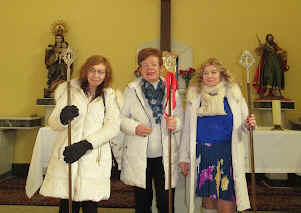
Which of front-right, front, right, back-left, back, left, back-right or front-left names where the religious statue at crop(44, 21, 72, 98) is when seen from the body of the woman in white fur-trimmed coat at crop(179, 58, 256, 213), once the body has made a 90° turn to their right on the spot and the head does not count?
front-right

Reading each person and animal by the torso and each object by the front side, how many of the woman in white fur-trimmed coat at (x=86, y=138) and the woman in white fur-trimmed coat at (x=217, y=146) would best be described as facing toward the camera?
2

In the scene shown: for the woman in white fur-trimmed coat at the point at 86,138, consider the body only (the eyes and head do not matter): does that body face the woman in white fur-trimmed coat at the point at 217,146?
no

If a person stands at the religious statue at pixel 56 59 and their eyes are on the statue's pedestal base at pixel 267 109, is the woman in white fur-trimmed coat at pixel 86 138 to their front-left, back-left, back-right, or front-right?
front-right

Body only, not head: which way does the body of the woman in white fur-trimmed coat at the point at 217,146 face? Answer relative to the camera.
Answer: toward the camera

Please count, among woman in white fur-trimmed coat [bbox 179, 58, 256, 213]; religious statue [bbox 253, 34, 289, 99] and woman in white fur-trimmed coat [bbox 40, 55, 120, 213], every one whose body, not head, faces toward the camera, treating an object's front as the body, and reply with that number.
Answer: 3

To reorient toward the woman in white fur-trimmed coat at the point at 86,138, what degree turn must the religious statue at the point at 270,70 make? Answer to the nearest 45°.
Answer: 0° — it already faces them

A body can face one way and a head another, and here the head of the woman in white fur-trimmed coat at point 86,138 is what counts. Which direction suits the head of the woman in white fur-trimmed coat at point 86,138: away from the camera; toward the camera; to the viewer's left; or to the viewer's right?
toward the camera

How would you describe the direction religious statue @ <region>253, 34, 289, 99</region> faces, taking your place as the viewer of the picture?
facing the viewer

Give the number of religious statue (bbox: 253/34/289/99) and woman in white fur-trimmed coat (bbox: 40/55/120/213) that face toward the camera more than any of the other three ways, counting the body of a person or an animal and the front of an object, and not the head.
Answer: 2

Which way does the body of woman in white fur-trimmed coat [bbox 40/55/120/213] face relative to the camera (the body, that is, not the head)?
toward the camera

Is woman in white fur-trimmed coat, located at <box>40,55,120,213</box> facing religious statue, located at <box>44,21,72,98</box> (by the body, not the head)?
no

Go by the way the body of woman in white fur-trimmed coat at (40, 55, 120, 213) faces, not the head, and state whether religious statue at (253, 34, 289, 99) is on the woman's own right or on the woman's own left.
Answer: on the woman's own left

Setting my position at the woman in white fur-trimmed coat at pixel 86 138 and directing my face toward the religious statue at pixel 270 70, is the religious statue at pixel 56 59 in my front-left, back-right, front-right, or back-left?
front-left

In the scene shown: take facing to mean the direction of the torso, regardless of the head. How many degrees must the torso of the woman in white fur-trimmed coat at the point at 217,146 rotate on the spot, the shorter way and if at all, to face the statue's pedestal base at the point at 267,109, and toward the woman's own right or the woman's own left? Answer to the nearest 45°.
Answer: approximately 180°
